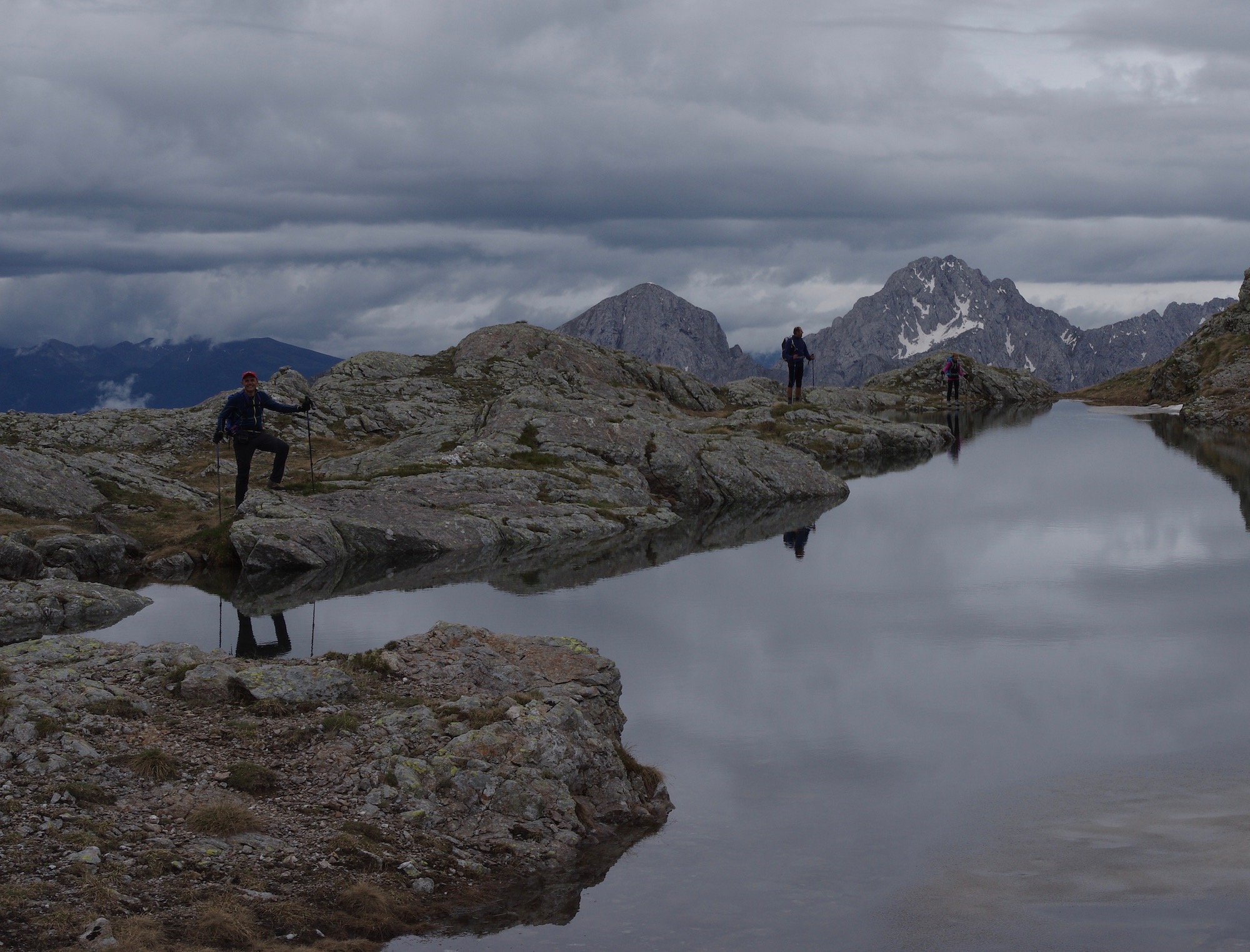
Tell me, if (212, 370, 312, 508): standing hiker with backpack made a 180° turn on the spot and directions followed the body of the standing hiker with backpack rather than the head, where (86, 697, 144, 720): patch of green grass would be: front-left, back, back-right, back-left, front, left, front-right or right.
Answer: back-left

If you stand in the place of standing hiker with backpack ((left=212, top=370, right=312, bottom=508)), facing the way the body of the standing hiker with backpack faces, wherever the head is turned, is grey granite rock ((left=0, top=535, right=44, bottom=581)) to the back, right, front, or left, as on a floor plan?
right

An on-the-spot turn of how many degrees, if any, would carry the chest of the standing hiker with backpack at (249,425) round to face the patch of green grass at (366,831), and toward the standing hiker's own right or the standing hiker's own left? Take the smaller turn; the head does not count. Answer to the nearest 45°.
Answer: approximately 45° to the standing hiker's own right

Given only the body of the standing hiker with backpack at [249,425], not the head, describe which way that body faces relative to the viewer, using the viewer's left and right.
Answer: facing the viewer and to the right of the viewer

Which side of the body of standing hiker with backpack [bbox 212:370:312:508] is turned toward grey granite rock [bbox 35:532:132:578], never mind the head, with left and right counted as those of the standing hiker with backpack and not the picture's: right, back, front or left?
right

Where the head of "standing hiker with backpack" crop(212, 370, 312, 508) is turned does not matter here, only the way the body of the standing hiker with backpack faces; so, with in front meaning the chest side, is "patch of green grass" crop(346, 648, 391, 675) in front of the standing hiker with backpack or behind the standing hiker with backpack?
in front

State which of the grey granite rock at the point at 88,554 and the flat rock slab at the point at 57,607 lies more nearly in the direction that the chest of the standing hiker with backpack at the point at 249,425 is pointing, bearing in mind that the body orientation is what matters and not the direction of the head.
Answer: the flat rock slab

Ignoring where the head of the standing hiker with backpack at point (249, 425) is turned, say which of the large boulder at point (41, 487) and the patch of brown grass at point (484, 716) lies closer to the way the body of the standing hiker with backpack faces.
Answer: the patch of brown grass

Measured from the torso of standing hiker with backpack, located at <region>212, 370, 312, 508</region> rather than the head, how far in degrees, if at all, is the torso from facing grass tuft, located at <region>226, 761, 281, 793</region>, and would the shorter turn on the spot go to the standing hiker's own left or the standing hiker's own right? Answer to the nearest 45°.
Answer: approximately 45° to the standing hiker's own right
